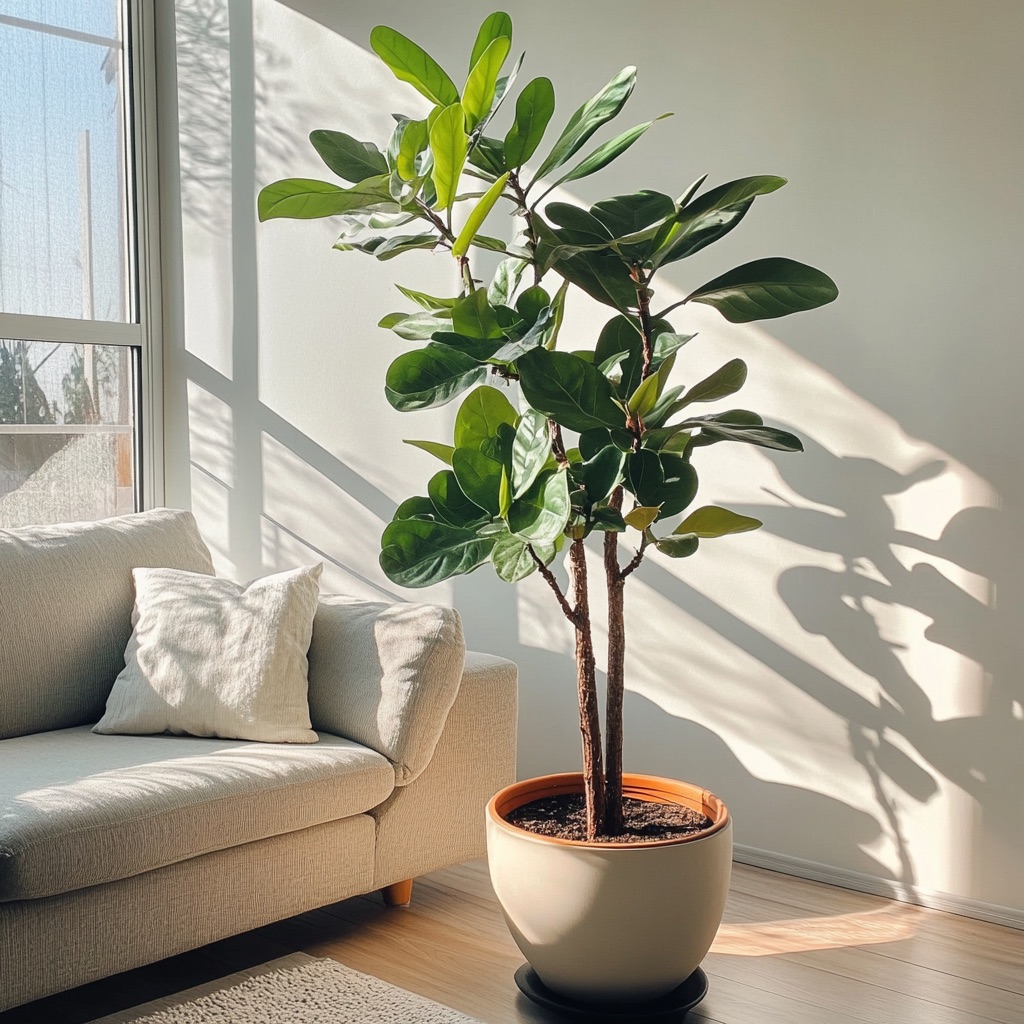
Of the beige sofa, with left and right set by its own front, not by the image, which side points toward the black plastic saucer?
front

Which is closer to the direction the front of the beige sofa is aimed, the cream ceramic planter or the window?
the cream ceramic planter

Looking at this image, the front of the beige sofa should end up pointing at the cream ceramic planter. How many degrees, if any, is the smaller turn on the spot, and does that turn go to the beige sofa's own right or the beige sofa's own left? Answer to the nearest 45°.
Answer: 0° — it already faces it

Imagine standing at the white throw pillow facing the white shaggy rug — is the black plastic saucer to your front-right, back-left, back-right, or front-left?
front-left

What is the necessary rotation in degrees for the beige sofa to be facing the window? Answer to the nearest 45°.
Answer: approximately 135° to its left

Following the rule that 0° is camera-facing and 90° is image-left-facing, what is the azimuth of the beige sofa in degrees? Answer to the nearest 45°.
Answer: approximately 315°

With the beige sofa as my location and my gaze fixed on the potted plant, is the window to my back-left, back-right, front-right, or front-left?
back-left

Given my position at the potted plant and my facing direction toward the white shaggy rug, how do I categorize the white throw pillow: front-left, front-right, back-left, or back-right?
front-right

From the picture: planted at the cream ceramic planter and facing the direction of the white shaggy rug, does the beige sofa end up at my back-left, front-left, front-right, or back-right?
front-right

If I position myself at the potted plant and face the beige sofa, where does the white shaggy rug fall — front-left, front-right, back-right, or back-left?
front-left

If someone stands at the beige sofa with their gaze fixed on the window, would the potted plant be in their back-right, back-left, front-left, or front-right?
back-right
